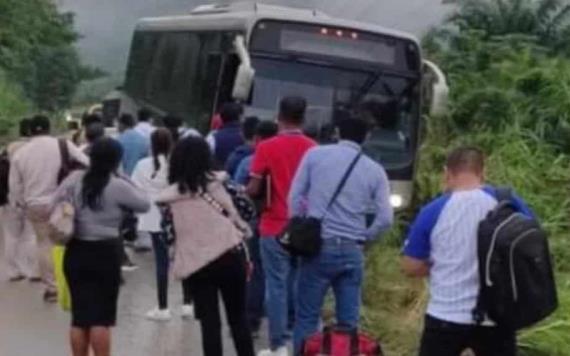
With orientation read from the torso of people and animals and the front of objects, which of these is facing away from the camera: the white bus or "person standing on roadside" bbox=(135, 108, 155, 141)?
the person standing on roadside

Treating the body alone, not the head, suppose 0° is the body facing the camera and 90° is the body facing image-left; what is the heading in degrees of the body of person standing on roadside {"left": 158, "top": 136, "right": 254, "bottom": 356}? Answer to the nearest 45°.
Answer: approximately 180°

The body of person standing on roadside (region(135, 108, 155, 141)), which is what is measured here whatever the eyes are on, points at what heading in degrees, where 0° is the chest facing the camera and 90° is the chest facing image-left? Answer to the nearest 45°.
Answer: approximately 180°

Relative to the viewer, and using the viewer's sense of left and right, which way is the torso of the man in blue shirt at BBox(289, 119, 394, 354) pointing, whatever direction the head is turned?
facing away from the viewer

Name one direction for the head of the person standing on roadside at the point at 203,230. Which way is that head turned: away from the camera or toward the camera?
away from the camera

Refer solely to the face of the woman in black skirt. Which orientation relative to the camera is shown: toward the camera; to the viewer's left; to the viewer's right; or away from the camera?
away from the camera

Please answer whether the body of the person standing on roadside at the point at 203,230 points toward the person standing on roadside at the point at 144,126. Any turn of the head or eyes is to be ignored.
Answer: yes

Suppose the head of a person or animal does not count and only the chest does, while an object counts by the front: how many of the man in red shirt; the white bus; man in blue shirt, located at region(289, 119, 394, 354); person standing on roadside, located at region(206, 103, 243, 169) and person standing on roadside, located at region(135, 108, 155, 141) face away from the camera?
4

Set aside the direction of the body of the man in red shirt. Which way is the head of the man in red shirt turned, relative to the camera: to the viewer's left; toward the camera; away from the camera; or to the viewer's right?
away from the camera

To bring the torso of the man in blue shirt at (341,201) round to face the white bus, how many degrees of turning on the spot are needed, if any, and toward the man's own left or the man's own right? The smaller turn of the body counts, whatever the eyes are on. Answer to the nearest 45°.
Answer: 0° — they already face it

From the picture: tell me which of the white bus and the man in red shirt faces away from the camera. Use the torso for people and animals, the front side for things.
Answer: the man in red shirt

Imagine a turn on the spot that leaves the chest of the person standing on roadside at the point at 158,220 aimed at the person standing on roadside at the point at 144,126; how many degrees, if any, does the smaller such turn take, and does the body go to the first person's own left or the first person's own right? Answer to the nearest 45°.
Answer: approximately 45° to the first person's own right

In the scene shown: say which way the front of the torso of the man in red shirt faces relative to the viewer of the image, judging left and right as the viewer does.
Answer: facing away from the viewer
